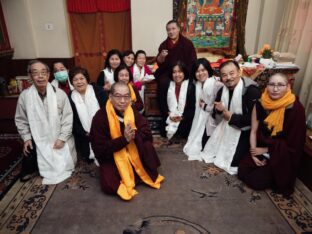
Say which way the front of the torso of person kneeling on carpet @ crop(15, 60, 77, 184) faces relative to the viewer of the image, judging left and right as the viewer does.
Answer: facing the viewer

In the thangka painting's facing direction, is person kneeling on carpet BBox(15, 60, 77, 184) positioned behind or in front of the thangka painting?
in front

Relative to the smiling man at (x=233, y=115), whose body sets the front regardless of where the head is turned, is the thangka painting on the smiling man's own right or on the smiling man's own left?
on the smiling man's own right

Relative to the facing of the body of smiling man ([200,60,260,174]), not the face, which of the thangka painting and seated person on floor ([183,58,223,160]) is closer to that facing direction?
the seated person on floor

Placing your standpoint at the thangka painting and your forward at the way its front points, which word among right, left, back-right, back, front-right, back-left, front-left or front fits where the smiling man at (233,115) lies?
front

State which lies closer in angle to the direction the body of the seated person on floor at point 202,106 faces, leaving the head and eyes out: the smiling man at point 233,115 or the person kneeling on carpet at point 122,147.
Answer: the person kneeling on carpet

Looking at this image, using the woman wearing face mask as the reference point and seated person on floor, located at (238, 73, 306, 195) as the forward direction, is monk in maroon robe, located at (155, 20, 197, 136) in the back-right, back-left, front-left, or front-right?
front-left

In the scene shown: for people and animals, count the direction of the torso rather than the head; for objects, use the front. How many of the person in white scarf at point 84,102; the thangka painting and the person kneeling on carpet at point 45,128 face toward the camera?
3

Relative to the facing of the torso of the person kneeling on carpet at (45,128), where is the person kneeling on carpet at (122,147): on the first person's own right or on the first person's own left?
on the first person's own left

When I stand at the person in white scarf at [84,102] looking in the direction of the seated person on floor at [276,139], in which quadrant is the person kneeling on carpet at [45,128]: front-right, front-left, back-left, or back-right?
back-right

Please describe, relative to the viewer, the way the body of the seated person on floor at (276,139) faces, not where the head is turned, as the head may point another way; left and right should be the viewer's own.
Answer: facing the viewer and to the left of the viewer

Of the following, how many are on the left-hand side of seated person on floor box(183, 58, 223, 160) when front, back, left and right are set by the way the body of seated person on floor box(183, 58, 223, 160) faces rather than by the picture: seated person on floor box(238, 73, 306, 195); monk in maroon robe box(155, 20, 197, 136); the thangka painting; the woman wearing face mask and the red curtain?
1

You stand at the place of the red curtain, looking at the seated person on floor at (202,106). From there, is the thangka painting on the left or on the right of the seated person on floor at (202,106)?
left
